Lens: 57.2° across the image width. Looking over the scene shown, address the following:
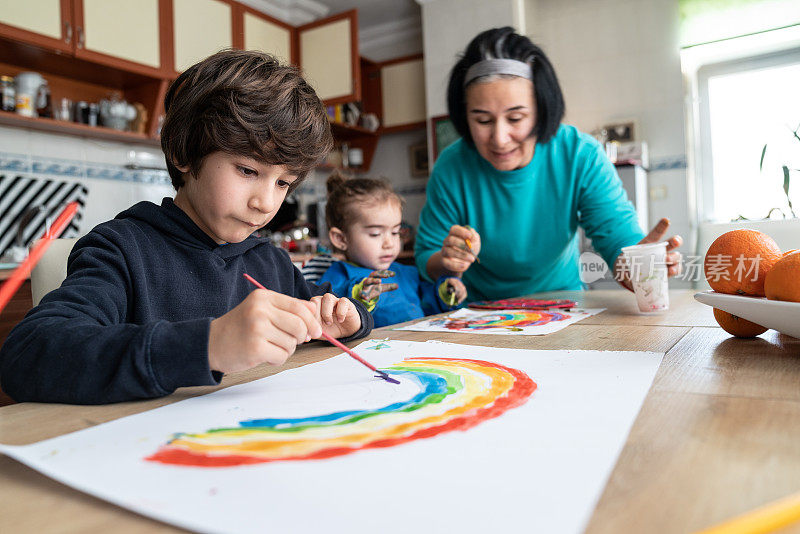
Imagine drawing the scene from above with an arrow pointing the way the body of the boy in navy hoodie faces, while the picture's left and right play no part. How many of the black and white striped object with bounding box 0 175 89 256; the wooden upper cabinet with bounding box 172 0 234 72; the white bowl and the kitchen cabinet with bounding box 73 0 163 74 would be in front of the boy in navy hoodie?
1

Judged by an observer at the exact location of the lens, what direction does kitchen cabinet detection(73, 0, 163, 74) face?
facing the viewer and to the right of the viewer

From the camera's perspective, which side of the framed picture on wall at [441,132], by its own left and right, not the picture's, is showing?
front

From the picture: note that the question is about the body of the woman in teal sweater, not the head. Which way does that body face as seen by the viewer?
toward the camera

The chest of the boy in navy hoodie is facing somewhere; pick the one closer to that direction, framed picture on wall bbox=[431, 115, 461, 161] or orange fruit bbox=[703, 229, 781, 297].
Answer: the orange fruit

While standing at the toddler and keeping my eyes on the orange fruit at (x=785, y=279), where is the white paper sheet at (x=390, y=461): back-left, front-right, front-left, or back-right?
front-right

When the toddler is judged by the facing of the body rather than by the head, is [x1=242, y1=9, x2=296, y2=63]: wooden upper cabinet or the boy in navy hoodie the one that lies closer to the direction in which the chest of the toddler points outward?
the boy in navy hoodie

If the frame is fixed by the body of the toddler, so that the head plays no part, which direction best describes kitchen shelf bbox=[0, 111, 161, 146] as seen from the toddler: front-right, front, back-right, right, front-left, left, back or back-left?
back

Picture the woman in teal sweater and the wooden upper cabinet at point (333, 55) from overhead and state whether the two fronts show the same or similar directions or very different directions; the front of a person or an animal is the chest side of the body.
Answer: same or similar directions

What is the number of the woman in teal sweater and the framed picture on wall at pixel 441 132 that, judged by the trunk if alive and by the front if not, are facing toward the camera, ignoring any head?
2

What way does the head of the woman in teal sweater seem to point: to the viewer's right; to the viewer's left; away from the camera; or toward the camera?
toward the camera

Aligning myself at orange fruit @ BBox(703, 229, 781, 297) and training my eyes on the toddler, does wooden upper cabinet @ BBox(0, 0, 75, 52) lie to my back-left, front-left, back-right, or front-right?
front-left
